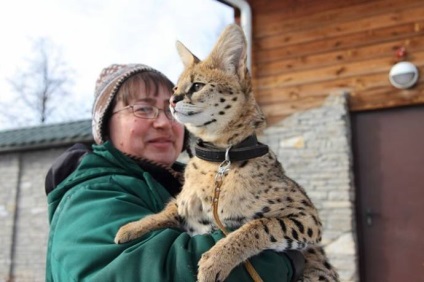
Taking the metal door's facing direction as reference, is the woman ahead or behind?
ahead

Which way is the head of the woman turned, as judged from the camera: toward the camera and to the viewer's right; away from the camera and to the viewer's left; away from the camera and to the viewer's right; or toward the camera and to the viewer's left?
toward the camera and to the viewer's right

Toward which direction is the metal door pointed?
toward the camera
